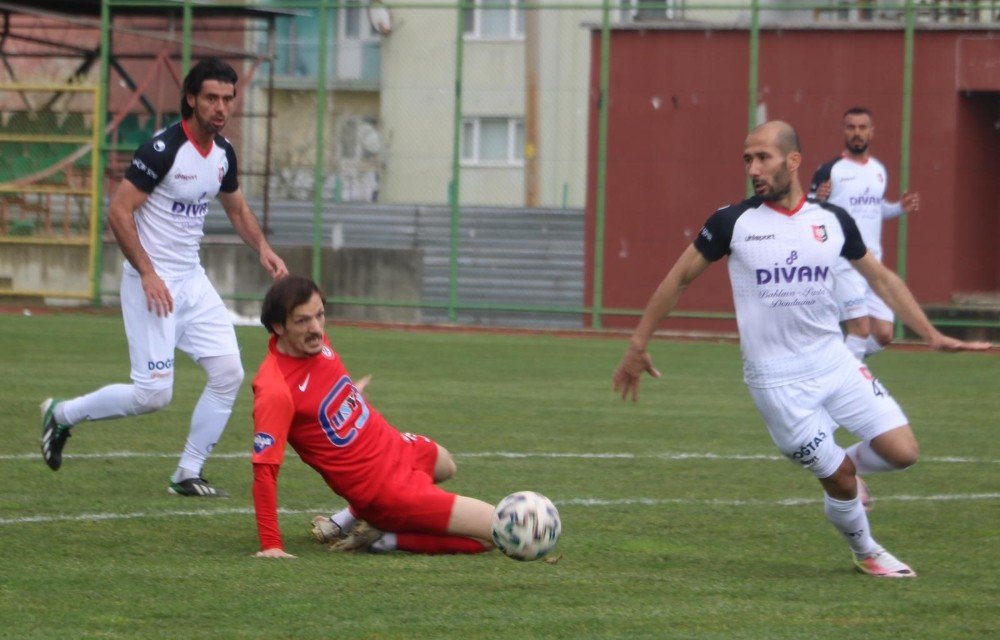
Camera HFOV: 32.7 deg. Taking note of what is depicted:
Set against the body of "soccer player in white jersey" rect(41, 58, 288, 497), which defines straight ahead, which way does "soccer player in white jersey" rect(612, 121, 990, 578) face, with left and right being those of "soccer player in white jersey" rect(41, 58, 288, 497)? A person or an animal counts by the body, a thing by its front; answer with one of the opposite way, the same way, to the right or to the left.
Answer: to the right

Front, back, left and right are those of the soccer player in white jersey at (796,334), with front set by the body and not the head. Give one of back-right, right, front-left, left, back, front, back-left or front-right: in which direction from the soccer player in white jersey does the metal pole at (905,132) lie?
back

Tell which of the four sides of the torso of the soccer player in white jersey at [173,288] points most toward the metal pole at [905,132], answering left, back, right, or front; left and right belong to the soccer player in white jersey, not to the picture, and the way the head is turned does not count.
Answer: left

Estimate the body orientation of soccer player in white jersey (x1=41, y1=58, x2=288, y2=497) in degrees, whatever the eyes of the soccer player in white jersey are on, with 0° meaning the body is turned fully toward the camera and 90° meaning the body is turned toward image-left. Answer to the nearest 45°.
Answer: approximately 315°

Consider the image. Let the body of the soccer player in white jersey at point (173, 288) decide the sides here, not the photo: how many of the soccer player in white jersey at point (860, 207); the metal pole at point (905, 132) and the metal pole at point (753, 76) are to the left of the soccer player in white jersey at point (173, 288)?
3

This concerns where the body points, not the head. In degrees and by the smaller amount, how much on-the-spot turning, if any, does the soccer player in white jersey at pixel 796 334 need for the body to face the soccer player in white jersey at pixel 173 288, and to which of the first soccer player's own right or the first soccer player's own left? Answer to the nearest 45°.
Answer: approximately 90° to the first soccer player's own right

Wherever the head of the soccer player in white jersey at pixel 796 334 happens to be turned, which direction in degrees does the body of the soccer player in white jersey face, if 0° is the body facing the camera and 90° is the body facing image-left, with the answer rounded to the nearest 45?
approximately 0°

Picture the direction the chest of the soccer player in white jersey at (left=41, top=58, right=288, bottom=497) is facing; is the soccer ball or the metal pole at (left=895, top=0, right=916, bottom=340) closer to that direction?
the soccer ball

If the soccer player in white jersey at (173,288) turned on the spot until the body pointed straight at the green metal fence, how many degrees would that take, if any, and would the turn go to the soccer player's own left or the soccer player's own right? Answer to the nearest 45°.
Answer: approximately 135° to the soccer player's own left

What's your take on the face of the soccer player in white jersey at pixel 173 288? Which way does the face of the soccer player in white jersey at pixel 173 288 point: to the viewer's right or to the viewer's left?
to the viewer's right

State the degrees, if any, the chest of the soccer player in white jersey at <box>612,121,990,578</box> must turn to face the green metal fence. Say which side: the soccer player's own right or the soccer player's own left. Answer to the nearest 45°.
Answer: approximately 180°

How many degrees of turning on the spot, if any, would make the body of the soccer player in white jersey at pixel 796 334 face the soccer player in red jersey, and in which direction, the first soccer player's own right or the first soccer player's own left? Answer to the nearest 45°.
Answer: approximately 90° to the first soccer player's own right
